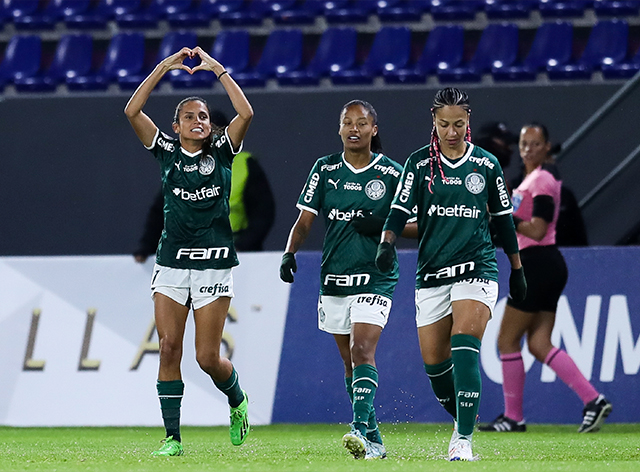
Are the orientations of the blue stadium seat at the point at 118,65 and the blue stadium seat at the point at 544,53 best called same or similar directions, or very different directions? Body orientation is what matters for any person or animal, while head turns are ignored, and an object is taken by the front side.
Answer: same or similar directions

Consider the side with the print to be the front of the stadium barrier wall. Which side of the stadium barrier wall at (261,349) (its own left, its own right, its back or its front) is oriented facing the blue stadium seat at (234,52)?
back

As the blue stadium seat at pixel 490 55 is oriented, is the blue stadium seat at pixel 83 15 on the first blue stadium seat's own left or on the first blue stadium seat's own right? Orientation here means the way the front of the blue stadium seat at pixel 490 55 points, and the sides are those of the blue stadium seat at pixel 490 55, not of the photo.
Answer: on the first blue stadium seat's own right

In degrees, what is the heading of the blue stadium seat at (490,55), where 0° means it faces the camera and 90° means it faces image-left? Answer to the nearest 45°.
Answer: approximately 45°

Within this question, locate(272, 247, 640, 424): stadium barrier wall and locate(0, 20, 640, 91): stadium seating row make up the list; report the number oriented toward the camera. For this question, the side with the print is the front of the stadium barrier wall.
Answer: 2

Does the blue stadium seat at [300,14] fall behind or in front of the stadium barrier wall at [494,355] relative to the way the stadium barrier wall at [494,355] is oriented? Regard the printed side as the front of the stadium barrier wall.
behind

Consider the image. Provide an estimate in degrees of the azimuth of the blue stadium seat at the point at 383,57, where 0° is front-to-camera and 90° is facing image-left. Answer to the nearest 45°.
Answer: approximately 45°

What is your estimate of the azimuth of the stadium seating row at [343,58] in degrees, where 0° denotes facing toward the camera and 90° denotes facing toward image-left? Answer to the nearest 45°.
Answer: approximately 0°

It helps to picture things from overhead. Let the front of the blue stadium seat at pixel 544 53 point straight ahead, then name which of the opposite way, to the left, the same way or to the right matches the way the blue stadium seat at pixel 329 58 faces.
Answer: the same way

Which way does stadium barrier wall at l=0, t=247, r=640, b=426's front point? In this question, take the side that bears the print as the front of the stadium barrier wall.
toward the camera

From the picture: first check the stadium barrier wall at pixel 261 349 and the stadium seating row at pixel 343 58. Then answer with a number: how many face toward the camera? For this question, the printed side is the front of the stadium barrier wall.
2

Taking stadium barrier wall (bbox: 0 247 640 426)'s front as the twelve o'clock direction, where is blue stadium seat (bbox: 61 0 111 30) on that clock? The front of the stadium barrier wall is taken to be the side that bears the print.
The blue stadium seat is roughly at 5 o'clock from the stadium barrier wall.

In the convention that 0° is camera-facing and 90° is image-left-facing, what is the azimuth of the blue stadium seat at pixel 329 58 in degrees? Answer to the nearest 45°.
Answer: approximately 45°

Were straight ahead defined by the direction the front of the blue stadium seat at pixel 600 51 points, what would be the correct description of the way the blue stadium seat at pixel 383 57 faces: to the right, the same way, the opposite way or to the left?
the same way
